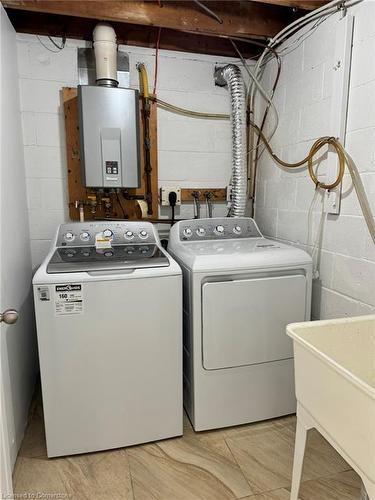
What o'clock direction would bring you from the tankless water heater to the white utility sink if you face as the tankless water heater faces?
The white utility sink is roughly at 11 o'clock from the tankless water heater.

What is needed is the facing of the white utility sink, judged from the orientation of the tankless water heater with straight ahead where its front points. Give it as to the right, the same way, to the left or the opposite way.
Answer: to the right

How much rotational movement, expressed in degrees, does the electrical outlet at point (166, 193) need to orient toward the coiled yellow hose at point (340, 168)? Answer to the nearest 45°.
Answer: approximately 45° to its left

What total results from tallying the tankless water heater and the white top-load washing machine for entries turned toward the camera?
2

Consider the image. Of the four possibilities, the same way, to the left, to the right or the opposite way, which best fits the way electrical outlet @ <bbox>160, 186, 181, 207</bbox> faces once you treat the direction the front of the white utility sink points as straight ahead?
to the left

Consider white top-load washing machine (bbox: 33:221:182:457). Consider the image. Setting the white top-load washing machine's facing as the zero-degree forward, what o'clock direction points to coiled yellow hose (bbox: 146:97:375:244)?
The coiled yellow hose is roughly at 9 o'clock from the white top-load washing machine.

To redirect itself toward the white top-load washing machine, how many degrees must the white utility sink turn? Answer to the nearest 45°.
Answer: approximately 45° to its right

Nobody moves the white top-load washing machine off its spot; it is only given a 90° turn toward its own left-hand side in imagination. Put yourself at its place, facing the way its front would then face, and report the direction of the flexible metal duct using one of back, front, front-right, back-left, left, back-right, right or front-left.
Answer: front-left
